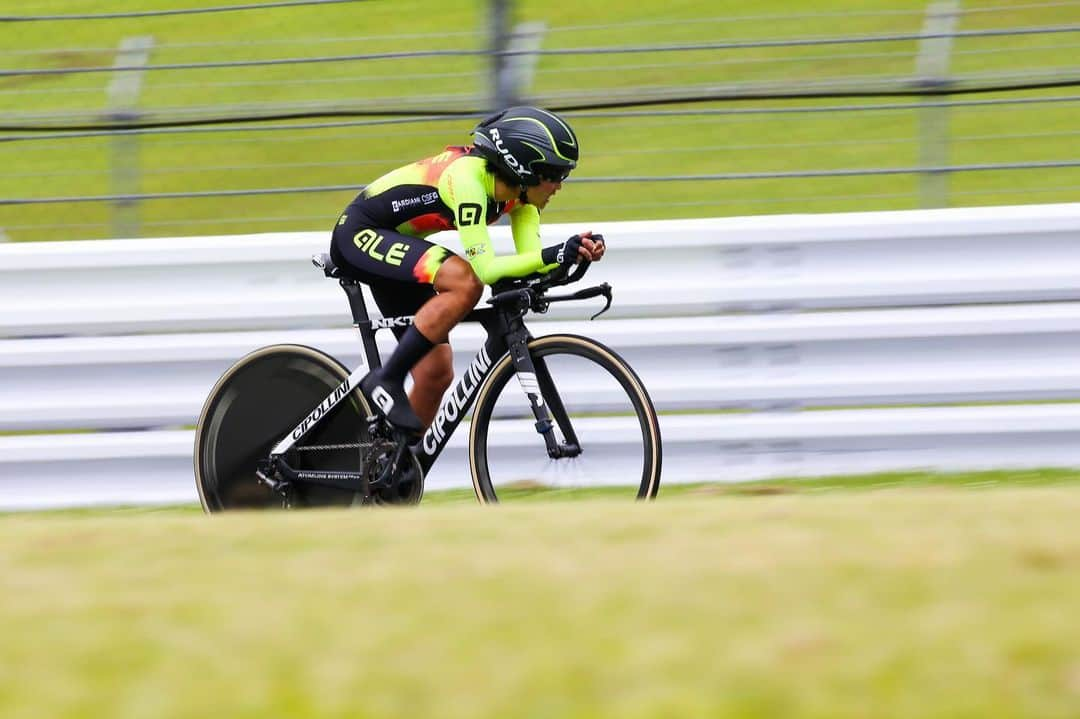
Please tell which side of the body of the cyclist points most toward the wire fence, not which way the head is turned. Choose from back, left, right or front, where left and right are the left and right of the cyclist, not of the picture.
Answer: left

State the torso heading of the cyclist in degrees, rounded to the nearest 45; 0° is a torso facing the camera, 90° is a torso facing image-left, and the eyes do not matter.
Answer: approximately 270°

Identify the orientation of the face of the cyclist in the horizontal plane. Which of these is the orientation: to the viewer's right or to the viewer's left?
to the viewer's right
